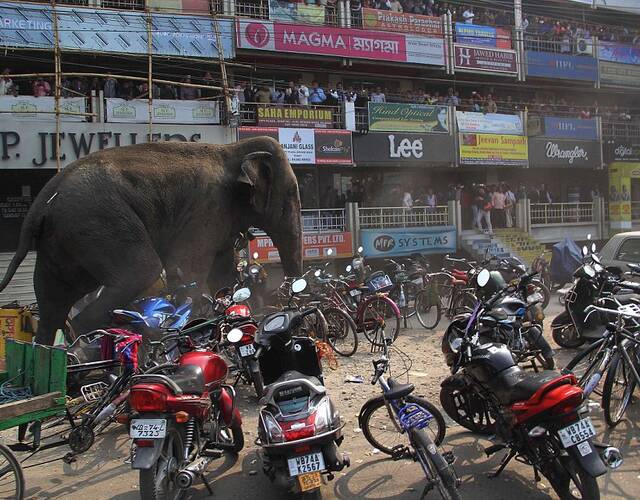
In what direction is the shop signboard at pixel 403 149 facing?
toward the camera

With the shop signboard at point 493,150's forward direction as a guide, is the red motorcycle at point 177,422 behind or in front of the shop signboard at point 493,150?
in front

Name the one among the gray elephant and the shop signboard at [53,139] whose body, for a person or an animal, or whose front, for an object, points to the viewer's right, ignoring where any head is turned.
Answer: the gray elephant

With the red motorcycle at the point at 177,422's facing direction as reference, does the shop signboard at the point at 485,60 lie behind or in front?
in front

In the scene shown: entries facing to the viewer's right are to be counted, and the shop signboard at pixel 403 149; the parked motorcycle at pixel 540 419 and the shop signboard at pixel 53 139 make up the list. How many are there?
0

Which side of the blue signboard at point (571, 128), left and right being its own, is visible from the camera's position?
front

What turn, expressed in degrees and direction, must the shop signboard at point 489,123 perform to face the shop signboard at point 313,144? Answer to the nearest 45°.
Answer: approximately 45° to its right

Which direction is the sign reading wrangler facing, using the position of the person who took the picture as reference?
facing the viewer

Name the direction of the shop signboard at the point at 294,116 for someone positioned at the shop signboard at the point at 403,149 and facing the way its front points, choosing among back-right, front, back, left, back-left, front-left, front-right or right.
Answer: front-right

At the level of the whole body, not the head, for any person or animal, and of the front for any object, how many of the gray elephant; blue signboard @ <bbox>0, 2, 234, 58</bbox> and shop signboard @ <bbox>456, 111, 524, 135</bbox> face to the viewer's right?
1

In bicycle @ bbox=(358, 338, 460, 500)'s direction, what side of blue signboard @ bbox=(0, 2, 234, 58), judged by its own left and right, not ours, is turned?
front

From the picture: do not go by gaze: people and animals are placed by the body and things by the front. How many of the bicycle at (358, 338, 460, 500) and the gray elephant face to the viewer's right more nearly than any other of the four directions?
1

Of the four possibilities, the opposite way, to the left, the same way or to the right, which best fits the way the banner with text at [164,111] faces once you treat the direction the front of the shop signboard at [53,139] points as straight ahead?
the same way

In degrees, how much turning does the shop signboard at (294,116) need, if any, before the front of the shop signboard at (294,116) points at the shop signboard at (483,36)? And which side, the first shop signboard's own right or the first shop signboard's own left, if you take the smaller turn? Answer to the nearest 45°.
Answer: approximately 135° to the first shop signboard's own left
